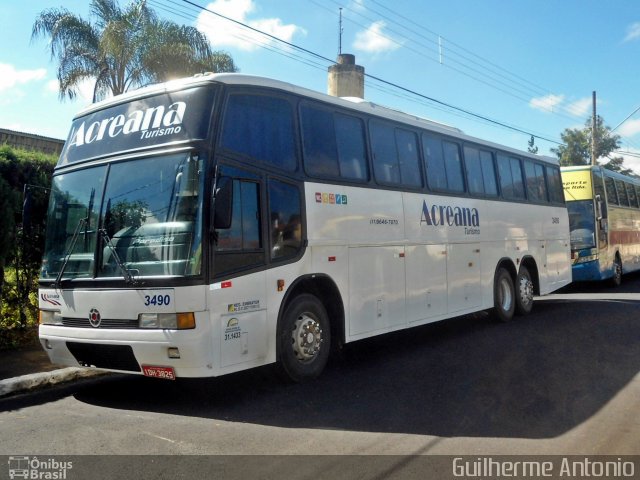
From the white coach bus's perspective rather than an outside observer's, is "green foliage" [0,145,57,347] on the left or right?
on its right

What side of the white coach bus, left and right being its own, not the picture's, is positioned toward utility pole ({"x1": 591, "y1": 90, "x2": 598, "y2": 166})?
back

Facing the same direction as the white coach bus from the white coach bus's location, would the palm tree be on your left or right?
on your right

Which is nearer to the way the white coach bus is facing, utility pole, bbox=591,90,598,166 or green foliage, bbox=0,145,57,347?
the green foliage

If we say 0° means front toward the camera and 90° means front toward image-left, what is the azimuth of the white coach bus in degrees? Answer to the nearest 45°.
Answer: approximately 45°
